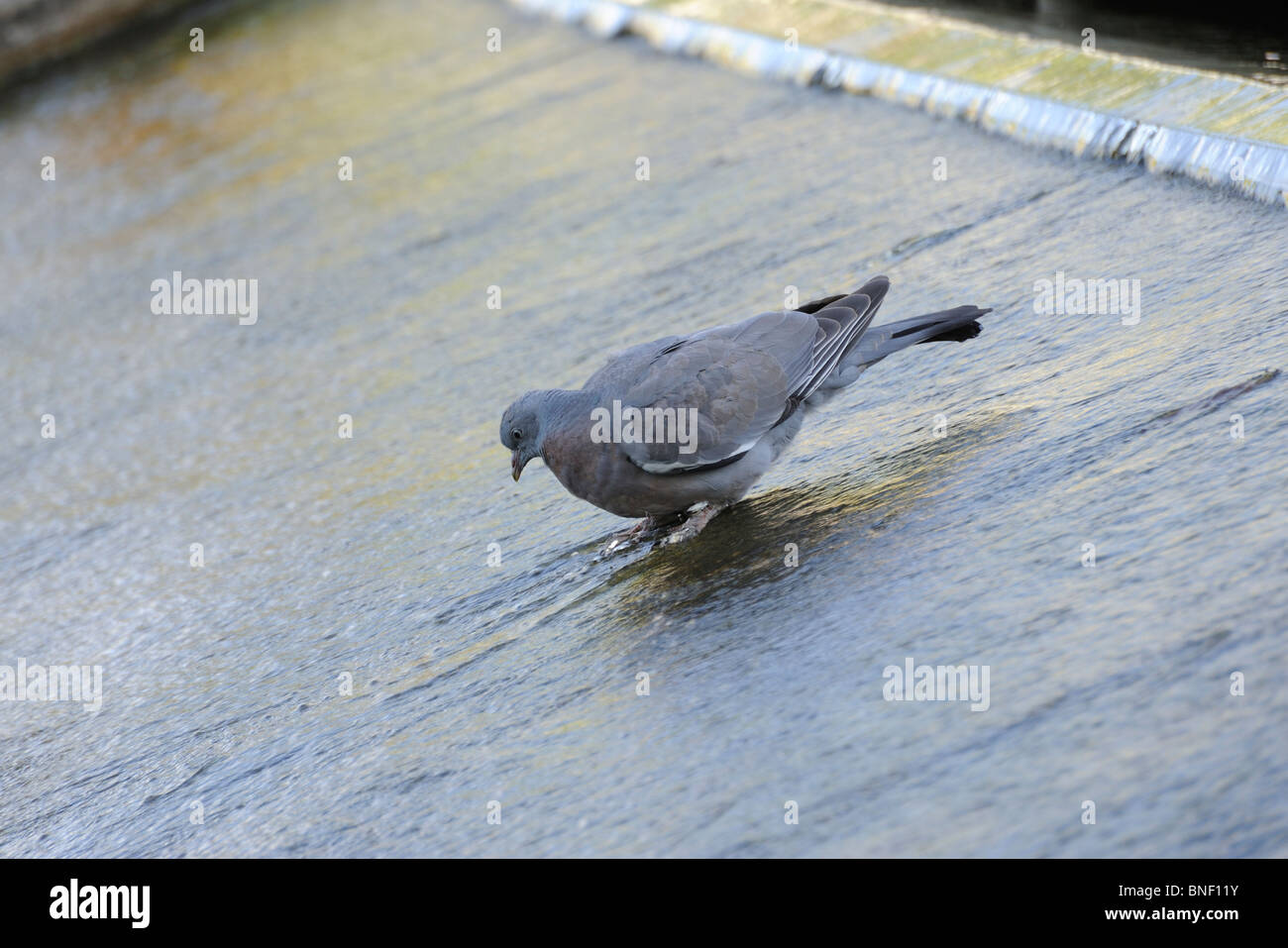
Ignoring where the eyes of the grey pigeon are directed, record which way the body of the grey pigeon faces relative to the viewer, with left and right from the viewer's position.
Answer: facing to the left of the viewer
